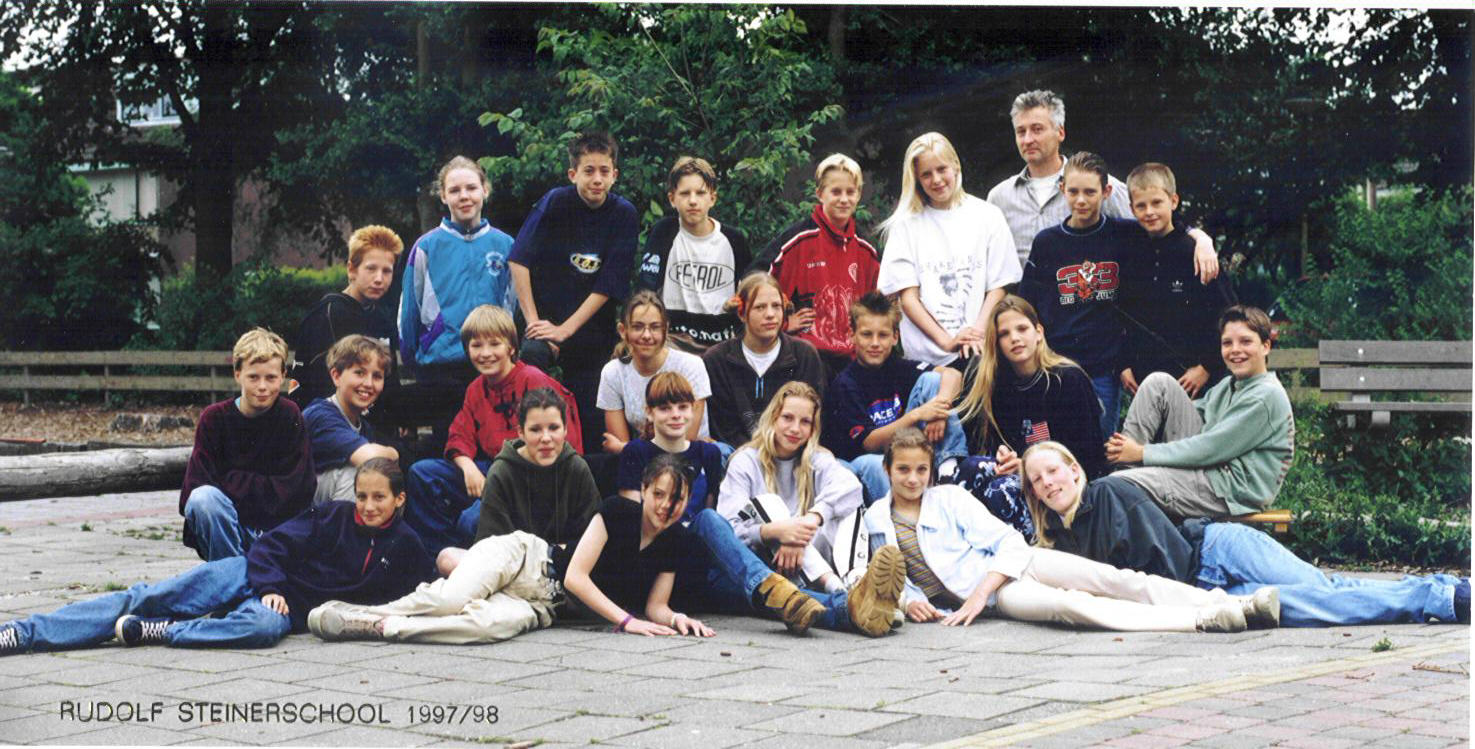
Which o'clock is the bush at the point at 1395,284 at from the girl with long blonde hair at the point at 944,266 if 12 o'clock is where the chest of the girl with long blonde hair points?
The bush is roughly at 8 o'clock from the girl with long blonde hair.

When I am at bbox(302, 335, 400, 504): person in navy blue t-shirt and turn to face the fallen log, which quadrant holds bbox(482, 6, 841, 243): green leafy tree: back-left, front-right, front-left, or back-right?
back-right

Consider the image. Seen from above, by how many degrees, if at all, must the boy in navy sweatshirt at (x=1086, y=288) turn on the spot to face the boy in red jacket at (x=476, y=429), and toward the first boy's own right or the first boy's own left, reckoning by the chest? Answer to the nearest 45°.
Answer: approximately 90° to the first boy's own right

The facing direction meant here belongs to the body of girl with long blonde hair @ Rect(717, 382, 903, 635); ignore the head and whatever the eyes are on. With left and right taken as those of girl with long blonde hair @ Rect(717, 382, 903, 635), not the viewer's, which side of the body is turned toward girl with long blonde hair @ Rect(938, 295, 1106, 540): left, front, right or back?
left

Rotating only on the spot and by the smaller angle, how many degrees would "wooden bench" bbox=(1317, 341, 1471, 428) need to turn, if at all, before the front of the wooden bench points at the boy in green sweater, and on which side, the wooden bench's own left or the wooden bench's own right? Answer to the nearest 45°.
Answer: approximately 45° to the wooden bench's own right

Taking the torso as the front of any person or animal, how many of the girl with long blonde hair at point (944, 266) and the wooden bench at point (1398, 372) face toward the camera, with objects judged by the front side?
2

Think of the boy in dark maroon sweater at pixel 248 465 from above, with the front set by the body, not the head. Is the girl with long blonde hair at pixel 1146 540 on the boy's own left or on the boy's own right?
on the boy's own left

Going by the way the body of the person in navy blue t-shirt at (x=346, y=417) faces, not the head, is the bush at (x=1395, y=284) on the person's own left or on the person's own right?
on the person's own left
